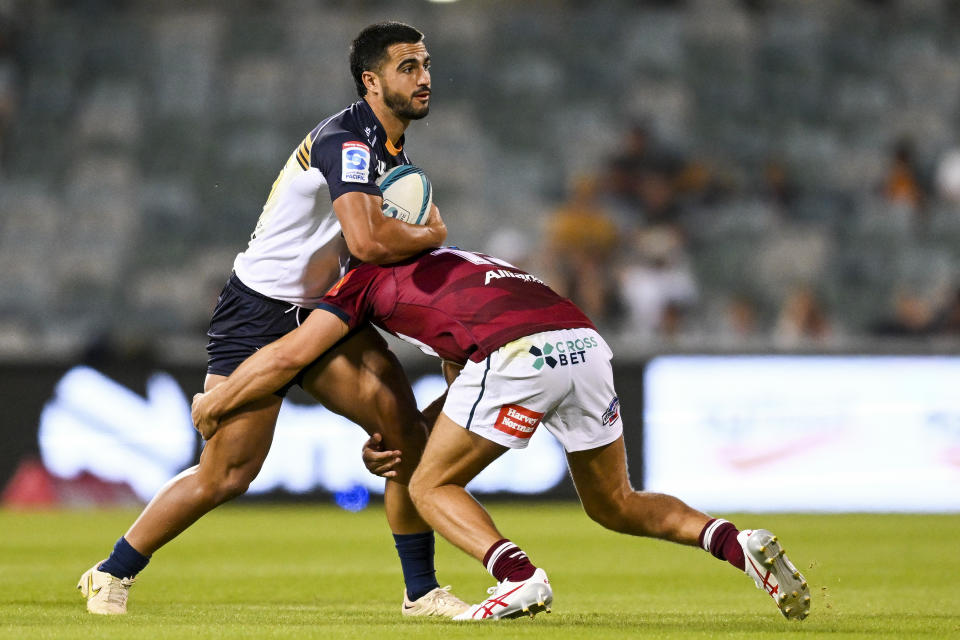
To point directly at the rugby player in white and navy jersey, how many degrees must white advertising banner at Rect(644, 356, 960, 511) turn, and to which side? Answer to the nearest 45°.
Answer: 0° — it already faces them

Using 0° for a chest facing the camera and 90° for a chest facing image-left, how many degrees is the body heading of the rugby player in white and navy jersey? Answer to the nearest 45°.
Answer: approximately 270°

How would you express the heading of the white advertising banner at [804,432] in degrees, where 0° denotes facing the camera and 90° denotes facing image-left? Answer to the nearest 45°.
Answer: approximately 0°

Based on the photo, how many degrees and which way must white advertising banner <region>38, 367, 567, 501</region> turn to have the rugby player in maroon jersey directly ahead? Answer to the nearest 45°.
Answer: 0° — it already faces them

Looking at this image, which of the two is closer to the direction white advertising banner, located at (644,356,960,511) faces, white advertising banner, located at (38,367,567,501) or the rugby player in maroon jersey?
the rugby player in maroon jersey

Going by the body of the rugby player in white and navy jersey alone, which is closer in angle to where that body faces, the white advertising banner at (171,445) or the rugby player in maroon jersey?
the rugby player in maroon jersey

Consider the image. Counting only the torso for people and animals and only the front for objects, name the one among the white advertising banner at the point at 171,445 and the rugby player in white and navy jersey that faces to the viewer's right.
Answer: the rugby player in white and navy jersey

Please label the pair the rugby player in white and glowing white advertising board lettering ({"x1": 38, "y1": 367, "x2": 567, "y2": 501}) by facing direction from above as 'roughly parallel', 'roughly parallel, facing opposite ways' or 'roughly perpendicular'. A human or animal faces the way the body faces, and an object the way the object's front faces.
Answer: roughly perpendicular
